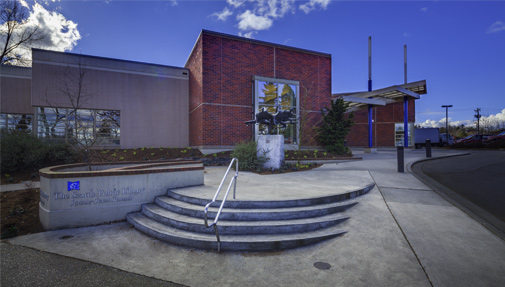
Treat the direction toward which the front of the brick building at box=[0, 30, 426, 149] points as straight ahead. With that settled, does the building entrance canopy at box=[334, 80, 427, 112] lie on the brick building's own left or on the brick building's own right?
on the brick building's own left

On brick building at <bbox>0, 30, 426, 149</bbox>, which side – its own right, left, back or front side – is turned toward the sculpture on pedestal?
front

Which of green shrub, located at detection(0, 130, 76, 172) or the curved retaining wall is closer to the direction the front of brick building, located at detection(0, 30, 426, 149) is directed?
the curved retaining wall

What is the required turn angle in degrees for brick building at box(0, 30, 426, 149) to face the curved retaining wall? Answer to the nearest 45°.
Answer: approximately 45° to its right

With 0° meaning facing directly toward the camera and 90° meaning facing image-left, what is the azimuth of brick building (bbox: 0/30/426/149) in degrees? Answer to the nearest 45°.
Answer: approximately 315°

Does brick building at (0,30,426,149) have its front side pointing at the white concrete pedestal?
yes

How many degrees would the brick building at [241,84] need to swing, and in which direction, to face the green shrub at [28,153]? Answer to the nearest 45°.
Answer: approximately 90° to its right

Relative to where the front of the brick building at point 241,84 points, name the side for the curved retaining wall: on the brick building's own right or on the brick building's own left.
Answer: on the brick building's own right
